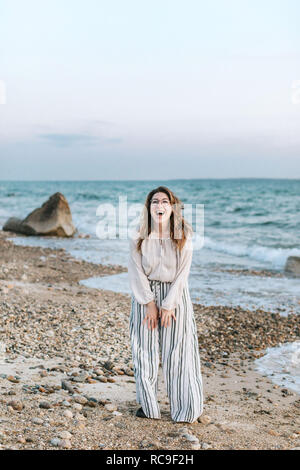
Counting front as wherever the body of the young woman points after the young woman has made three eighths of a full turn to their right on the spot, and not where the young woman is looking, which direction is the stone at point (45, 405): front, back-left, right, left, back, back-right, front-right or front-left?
front-left

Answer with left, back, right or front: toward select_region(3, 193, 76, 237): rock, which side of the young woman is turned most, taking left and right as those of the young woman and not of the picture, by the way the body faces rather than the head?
back

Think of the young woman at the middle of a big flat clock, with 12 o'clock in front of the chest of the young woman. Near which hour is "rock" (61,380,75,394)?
The rock is roughly at 4 o'clock from the young woman.

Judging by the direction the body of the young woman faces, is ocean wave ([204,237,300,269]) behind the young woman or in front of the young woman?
behind

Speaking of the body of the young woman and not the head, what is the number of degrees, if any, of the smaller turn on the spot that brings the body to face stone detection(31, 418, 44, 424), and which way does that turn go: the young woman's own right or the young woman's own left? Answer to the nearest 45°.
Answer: approximately 45° to the young woman's own right

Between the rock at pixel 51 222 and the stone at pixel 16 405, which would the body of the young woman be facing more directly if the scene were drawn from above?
the stone

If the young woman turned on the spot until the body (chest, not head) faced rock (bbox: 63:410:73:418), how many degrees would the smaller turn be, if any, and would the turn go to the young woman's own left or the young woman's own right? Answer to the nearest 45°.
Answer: approximately 90° to the young woman's own right

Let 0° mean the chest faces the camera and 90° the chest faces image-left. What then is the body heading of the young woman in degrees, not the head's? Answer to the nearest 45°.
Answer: approximately 0°

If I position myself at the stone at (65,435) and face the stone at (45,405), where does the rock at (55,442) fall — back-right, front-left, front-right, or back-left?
back-left

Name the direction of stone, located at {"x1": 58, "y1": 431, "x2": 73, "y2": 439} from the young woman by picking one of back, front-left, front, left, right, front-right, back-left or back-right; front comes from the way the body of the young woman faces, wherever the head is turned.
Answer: front-right

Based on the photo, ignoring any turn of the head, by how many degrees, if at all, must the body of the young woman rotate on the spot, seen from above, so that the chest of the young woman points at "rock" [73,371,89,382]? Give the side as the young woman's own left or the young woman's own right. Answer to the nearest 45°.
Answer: approximately 135° to the young woman's own right
